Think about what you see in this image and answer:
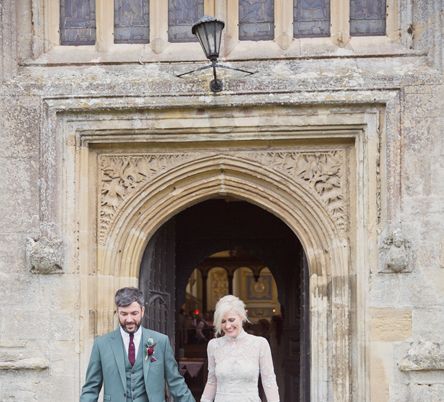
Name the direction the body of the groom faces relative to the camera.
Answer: toward the camera

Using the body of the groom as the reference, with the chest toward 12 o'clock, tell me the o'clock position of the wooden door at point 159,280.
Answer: The wooden door is roughly at 6 o'clock from the groom.

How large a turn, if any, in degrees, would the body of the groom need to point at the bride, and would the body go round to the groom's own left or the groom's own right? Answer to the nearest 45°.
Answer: approximately 135° to the groom's own left

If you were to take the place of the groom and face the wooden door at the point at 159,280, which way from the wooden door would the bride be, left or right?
right

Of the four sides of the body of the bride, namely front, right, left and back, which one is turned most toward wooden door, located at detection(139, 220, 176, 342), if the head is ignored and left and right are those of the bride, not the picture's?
back

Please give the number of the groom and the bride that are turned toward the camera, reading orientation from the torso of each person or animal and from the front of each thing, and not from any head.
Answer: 2
